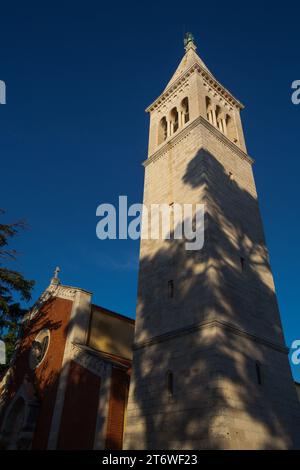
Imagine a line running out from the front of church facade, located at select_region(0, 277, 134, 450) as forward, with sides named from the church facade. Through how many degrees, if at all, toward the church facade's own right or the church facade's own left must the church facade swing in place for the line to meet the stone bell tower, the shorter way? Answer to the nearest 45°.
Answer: approximately 90° to the church facade's own left

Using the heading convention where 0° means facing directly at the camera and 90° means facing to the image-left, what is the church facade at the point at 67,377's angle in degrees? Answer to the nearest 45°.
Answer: approximately 45°
